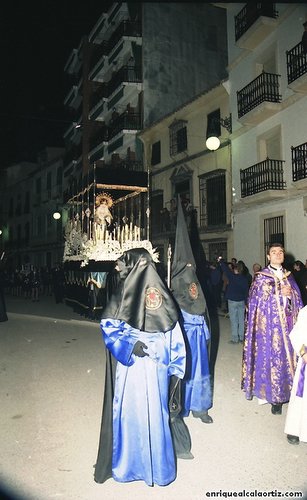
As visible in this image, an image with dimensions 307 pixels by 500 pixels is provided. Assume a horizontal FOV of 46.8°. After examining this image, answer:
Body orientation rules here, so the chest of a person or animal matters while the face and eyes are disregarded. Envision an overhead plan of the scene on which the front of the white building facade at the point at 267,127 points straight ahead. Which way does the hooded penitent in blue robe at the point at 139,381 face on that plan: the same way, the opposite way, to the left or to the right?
to the left

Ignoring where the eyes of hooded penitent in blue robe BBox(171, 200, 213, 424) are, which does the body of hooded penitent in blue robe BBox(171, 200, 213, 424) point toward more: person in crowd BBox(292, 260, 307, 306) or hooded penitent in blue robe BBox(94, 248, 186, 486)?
the hooded penitent in blue robe

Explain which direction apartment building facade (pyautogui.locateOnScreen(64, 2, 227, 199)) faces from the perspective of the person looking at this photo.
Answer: facing the viewer and to the left of the viewer

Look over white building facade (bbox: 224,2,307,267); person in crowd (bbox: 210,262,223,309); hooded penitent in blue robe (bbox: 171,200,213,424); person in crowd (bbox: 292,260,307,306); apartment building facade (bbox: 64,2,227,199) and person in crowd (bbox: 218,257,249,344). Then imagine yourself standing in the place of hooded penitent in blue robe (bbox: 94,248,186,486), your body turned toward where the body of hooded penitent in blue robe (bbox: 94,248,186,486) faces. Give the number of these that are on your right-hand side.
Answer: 0

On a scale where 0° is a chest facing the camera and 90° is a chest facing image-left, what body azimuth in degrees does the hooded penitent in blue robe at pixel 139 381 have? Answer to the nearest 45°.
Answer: approximately 315°

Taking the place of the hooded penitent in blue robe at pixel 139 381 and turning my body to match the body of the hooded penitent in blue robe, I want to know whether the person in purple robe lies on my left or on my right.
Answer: on my left

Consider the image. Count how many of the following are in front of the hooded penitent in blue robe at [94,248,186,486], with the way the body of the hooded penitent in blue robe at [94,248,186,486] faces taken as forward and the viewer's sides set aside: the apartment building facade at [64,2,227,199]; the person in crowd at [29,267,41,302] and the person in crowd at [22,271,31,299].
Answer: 0

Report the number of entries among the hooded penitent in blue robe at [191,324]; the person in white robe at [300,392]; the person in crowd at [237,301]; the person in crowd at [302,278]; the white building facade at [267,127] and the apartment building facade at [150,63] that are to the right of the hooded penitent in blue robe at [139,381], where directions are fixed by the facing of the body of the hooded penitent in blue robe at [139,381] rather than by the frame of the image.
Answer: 0
